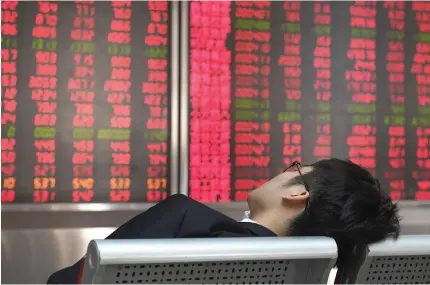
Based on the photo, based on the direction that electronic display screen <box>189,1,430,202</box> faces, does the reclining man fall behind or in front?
in front

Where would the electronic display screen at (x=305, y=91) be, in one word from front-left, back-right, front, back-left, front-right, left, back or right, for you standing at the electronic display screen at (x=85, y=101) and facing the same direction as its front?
left

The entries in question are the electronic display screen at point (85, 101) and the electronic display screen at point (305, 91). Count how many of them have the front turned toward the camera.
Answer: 2

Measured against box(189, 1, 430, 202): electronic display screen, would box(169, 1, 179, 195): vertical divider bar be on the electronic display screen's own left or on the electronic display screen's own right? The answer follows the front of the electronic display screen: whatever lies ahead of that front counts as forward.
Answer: on the electronic display screen's own right

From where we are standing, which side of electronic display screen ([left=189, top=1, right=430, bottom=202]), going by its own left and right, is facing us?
front

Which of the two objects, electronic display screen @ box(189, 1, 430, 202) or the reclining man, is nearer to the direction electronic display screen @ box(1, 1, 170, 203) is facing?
the reclining man
